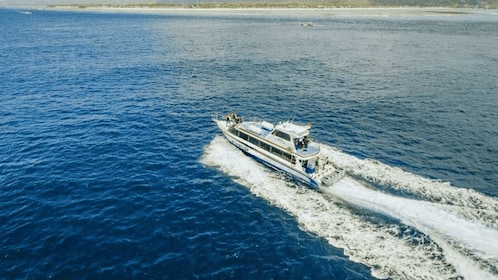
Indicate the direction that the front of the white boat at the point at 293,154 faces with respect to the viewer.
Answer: facing away from the viewer and to the left of the viewer
